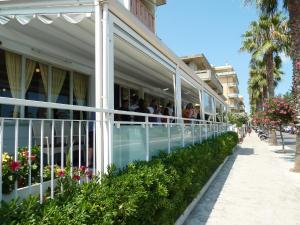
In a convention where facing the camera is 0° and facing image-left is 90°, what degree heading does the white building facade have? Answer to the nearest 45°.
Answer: approximately 315°

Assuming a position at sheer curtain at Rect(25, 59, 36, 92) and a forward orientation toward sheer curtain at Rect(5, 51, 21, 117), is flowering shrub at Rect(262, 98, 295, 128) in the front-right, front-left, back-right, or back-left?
back-left
